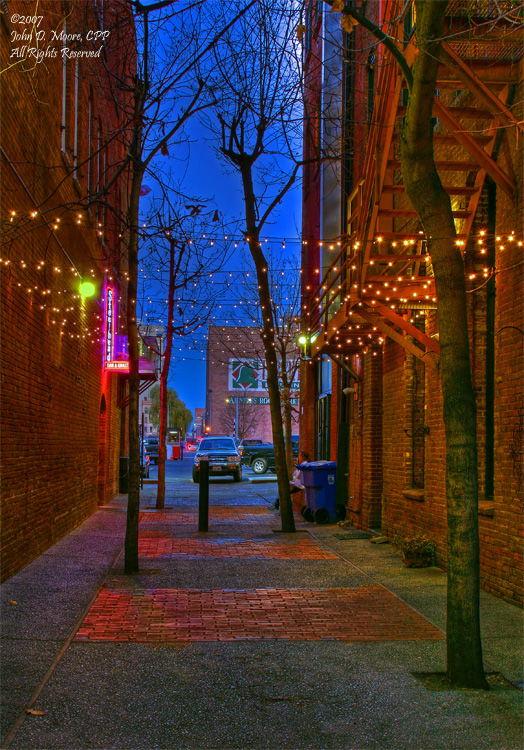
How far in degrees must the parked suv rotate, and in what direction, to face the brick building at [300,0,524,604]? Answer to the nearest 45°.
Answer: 0° — it already faces it

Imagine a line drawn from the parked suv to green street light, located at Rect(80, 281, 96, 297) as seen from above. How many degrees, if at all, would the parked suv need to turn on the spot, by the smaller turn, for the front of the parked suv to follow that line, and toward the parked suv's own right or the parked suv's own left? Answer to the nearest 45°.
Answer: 0° — it already faces it

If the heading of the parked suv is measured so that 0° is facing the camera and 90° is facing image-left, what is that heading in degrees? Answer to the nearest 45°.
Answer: approximately 0°

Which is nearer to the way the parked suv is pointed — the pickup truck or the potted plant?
the potted plant

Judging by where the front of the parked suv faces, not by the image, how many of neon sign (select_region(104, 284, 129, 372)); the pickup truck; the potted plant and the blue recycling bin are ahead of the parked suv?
3

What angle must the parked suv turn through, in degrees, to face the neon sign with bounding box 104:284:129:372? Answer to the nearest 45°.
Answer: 0° — it already faces it
